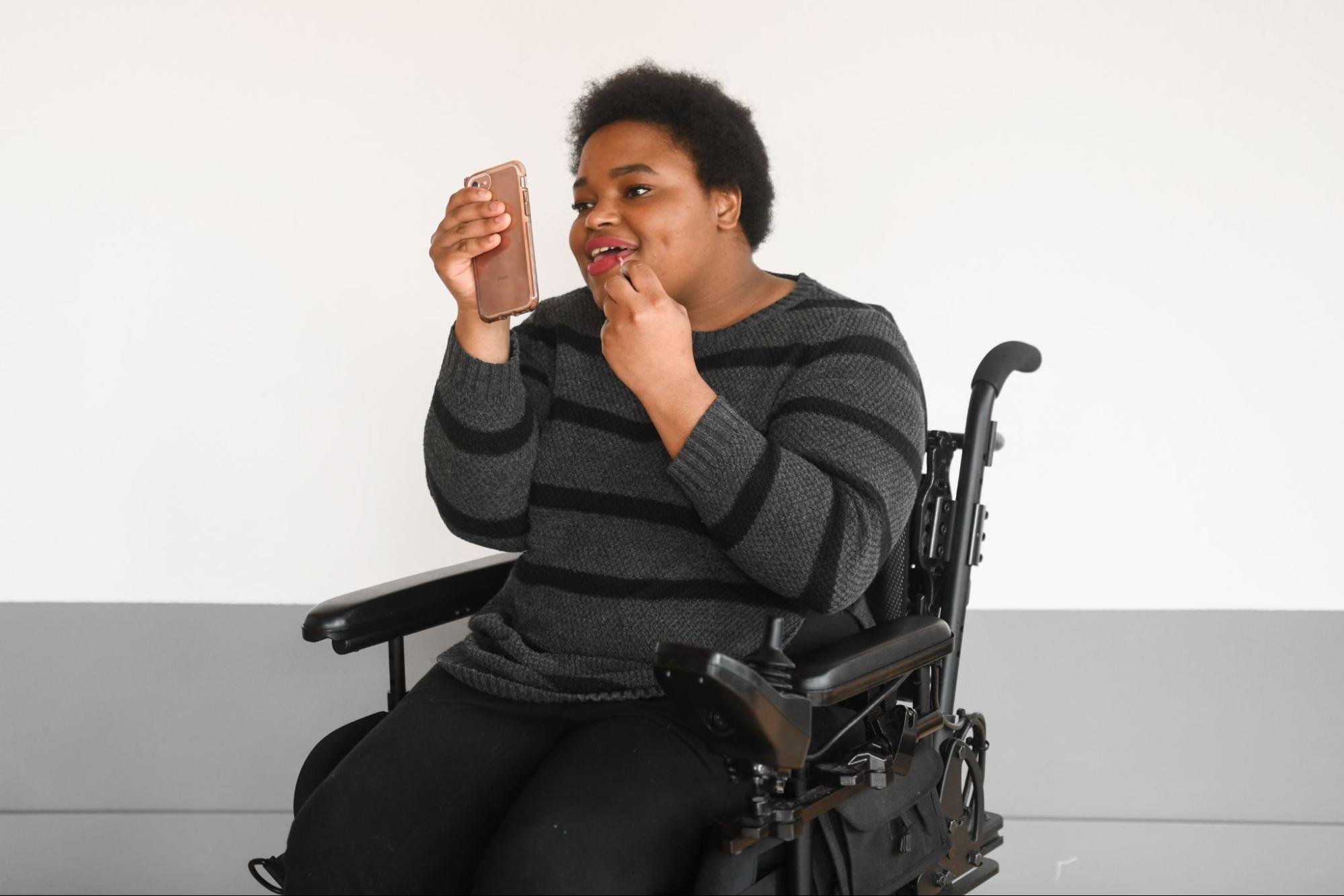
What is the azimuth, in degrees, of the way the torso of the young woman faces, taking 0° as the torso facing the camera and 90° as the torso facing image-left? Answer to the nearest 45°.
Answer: approximately 45°

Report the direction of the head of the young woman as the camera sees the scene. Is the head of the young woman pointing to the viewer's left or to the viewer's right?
to the viewer's left

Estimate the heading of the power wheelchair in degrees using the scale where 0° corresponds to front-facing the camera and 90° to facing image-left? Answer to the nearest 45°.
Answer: approximately 45°
